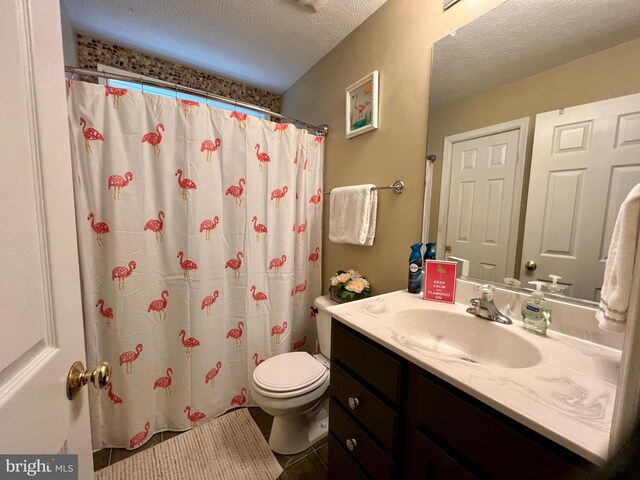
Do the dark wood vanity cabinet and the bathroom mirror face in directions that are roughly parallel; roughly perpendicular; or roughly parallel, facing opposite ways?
roughly parallel

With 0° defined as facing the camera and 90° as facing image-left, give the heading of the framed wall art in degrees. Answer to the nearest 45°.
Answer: approximately 45°

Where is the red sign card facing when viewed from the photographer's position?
facing the viewer
